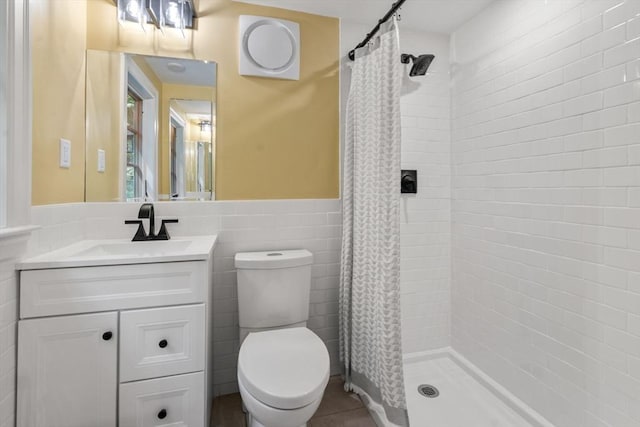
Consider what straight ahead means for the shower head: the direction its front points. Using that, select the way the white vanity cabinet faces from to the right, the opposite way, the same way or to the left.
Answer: the same way

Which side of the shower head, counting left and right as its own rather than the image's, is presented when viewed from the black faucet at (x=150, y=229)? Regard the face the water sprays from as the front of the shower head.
right

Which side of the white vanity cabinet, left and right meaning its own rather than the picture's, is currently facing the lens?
front

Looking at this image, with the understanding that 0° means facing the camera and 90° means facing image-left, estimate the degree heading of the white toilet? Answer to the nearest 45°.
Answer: approximately 0°

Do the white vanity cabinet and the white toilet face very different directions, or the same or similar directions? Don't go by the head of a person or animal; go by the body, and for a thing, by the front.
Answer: same or similar directions

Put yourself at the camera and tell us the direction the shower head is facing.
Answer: facing the viewer and to the right of the viewer

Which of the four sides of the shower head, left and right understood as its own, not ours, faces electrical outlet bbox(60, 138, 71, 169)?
right

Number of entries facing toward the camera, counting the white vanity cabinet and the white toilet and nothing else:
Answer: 2

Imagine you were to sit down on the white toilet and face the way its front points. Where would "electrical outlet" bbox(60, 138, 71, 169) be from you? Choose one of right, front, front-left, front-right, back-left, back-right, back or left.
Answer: right

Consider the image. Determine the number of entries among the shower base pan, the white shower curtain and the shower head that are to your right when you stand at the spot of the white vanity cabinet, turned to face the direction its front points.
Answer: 0
